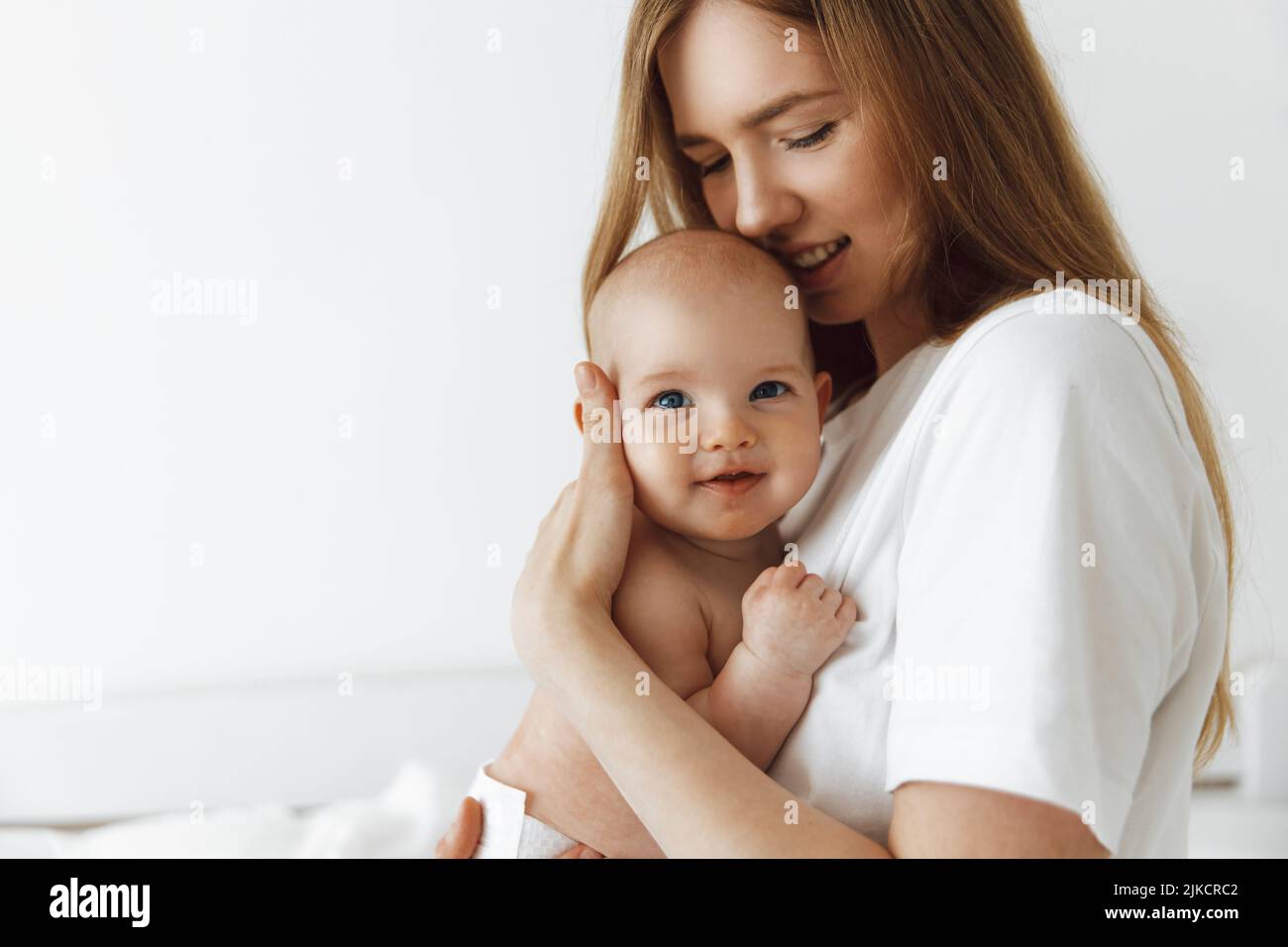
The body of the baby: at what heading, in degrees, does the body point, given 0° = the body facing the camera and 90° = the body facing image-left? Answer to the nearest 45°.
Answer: approximately 315°

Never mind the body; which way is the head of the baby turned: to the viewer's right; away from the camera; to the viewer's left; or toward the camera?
toward the camera

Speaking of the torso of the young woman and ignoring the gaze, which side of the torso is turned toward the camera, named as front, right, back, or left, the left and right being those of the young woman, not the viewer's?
left

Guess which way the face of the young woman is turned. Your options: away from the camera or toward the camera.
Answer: toward the camera
